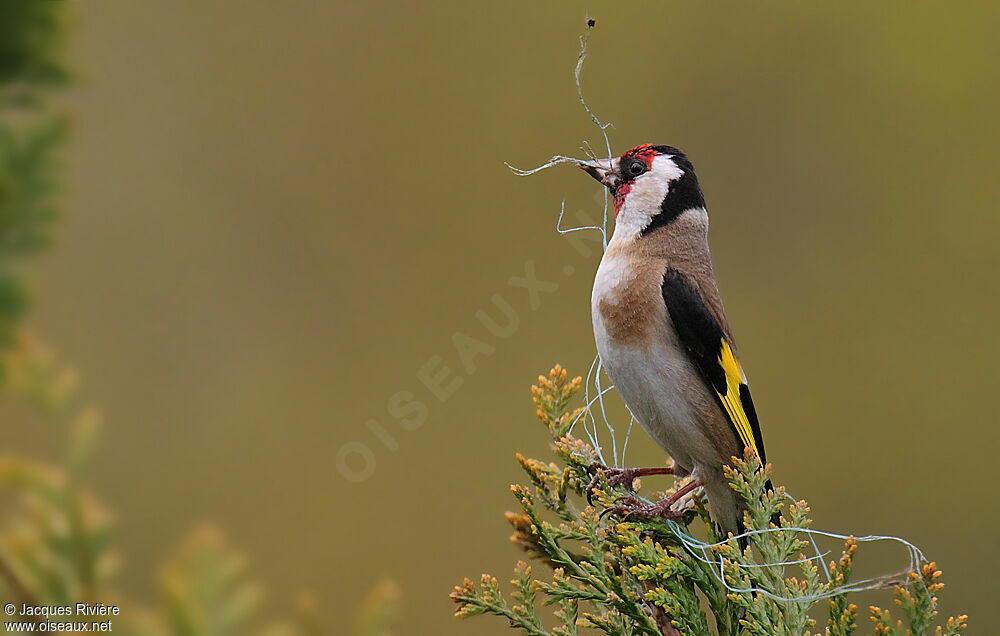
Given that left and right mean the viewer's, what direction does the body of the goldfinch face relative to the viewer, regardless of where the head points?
facing to the left of the viewer
